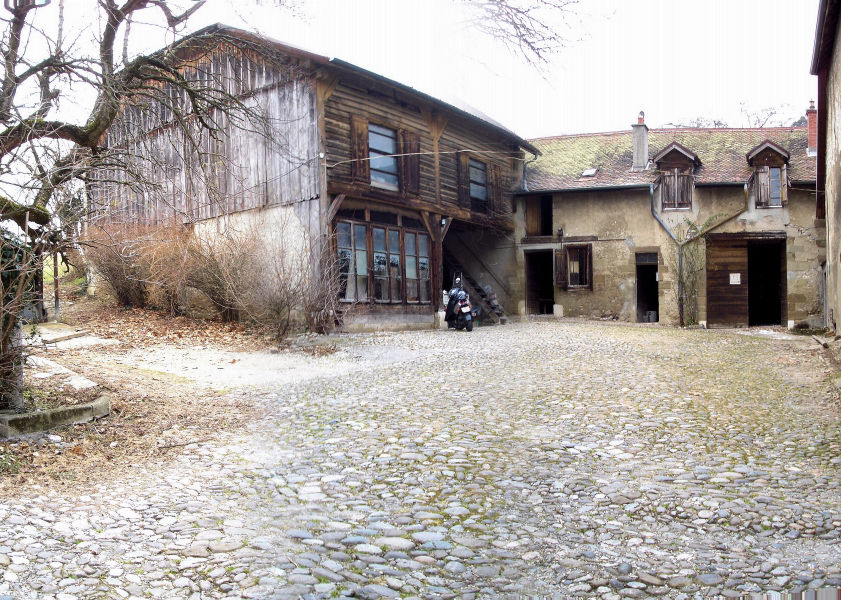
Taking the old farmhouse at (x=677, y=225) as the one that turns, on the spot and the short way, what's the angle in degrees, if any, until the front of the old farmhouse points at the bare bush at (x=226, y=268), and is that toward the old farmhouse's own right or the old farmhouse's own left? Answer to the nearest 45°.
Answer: approximately 45° to the old farmhouse's own right

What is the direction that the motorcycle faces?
away from the camera

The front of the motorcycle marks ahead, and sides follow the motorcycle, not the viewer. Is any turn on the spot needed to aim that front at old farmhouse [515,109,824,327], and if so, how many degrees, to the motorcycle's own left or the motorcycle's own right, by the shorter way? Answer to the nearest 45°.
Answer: approximately 90° to the motorcycle's own right

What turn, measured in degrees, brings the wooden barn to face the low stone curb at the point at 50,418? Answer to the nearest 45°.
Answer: approximately 45° to its right

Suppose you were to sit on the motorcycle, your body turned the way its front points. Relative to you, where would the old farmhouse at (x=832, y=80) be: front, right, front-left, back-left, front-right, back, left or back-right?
right

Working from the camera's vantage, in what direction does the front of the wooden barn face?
facing the viewer and to the right of the viewer

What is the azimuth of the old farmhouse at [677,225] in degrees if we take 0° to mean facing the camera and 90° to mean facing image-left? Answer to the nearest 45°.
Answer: approximately 0°

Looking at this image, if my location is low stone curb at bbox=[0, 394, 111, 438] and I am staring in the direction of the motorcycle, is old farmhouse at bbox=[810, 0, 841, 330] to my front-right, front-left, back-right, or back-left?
front-right
